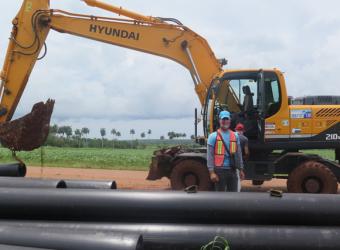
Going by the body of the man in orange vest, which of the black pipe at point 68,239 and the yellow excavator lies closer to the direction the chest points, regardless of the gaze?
the black pipe

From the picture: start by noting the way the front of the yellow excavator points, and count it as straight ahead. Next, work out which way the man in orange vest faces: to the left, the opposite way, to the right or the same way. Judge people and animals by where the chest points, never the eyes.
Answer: to the left

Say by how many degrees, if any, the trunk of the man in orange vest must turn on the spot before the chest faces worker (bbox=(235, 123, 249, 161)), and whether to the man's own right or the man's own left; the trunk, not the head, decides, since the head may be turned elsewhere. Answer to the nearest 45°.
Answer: approximately 180°

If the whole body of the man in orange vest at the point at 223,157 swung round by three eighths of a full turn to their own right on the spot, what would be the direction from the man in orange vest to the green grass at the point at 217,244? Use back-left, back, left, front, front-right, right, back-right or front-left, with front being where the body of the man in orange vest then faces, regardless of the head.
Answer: back-left

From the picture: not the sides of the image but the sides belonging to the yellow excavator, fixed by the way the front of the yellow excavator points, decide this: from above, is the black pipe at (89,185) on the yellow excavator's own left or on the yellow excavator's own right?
on the yellow excavator's own left

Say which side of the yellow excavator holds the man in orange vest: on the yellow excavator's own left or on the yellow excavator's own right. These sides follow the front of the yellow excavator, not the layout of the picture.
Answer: on the yellow excavator's own left

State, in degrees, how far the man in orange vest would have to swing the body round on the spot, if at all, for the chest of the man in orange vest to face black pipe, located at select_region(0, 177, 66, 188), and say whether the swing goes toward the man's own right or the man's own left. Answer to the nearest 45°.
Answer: approximately 45° to the man's own right

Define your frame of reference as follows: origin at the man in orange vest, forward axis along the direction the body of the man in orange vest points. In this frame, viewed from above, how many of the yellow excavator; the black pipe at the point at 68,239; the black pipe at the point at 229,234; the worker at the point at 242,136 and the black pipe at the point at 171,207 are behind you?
2

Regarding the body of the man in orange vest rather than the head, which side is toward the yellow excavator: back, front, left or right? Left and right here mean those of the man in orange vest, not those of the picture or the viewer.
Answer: back

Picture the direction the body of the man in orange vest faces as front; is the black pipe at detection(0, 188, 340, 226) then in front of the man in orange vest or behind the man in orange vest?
in front

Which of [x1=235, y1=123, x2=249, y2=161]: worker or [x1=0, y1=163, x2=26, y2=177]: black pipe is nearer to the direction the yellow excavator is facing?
the black pipe

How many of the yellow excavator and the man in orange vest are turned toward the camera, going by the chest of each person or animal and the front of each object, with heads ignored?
1

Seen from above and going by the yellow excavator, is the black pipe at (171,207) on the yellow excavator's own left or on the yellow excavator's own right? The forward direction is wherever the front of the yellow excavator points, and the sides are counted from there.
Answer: on the yellow excavator's own left

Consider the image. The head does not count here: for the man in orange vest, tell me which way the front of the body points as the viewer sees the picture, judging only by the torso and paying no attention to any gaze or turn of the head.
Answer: toward the camera

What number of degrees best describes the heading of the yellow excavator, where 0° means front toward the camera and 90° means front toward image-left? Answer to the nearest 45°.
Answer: approximately 90°
